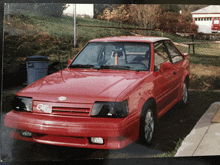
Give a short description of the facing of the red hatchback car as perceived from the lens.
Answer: facing the viewer and to the left of the viewer

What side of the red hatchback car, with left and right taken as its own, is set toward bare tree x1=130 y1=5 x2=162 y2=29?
back
